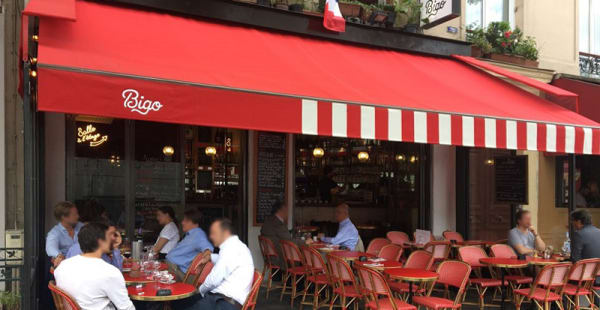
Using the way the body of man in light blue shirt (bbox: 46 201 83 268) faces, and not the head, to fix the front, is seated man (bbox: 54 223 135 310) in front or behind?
in front

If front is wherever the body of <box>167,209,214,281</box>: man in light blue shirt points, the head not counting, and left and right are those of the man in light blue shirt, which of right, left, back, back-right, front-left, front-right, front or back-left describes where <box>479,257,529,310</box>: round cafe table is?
back

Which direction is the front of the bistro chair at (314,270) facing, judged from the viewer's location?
facing away from the viewer and to the right of the viewer

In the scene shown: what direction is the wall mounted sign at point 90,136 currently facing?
toward the camera

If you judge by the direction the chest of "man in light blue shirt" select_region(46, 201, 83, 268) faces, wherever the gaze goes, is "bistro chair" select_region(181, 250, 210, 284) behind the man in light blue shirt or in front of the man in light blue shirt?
in front

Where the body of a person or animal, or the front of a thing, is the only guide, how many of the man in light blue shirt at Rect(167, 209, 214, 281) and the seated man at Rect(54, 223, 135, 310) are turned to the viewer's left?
1

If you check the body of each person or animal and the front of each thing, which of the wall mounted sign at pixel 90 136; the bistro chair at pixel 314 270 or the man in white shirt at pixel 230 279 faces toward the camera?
the wall mounted sign

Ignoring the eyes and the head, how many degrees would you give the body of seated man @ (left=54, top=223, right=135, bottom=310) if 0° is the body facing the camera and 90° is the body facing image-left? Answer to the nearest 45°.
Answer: approximately 225°

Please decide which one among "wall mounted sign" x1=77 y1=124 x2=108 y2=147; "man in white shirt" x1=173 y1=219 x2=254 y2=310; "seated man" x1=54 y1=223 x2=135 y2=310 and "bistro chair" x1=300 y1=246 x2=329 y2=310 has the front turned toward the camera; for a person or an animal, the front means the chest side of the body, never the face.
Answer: the wall mounted sign

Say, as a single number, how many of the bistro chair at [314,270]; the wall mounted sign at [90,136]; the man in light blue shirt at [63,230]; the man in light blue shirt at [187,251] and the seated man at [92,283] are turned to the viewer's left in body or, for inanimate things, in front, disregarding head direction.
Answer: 1

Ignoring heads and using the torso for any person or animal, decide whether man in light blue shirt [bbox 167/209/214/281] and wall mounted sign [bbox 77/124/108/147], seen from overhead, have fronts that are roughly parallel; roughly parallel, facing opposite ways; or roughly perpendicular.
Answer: roughly perpendicular

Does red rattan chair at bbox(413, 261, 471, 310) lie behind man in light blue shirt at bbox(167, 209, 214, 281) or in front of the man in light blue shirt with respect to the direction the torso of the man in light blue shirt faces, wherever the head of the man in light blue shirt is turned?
behind

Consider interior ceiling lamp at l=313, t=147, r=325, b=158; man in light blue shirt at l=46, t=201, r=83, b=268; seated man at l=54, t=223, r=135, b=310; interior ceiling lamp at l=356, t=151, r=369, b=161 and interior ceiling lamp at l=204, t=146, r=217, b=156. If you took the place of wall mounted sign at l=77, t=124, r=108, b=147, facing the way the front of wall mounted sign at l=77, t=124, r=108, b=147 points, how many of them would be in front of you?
2
